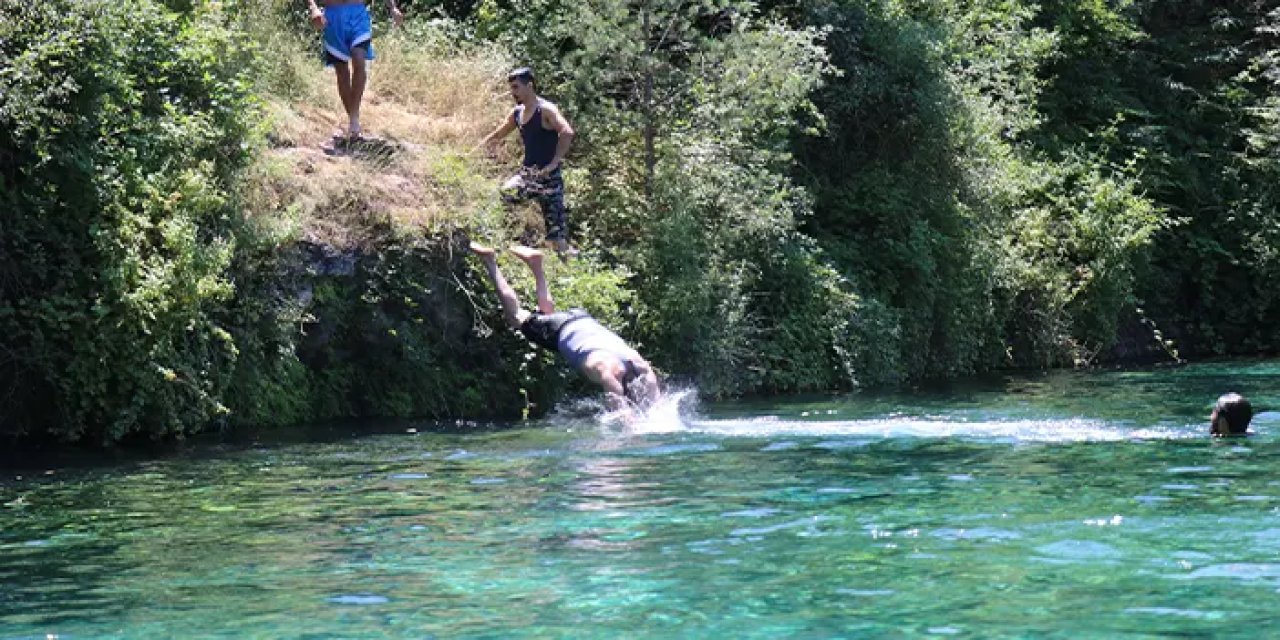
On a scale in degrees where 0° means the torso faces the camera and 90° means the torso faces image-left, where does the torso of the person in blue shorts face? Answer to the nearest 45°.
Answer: approximately 0°

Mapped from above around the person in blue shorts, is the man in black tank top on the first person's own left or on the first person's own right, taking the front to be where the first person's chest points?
on the first person's own left

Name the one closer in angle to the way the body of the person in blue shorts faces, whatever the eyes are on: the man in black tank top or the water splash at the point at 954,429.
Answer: the water splash

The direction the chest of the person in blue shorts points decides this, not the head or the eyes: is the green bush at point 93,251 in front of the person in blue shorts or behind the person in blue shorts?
in front

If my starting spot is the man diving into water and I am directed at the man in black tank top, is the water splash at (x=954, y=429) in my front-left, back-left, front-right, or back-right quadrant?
back-right

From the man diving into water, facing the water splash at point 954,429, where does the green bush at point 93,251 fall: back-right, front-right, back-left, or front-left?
back-right

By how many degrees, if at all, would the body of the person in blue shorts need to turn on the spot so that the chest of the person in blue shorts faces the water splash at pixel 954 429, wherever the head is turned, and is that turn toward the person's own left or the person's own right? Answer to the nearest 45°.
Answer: approximately 45° to the person's own left

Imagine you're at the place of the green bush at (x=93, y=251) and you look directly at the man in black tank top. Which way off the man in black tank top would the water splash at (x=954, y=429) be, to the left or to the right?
right
